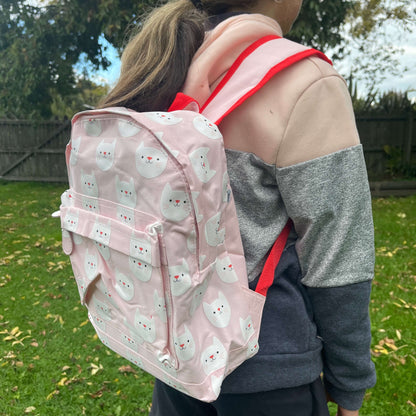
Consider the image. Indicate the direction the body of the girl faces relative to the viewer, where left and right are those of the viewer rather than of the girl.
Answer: facing away from the viewer and to the right of the viewer

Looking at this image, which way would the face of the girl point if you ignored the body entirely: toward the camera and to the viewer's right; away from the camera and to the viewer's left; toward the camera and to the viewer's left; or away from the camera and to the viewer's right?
away from the camera and to the viewer's right

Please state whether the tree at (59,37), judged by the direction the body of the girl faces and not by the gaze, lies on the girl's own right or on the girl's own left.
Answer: on the girl's own left

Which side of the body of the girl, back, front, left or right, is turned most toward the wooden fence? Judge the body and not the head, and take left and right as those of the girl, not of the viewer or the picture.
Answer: left
